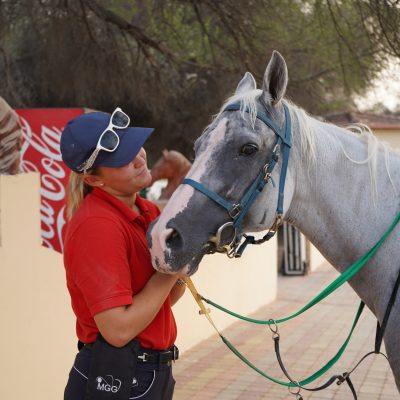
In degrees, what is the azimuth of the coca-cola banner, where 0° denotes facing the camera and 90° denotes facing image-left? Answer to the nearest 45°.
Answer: approximately 0°

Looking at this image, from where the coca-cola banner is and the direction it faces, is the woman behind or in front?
in front

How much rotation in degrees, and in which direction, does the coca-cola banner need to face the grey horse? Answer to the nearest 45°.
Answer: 0° — it already faces it
